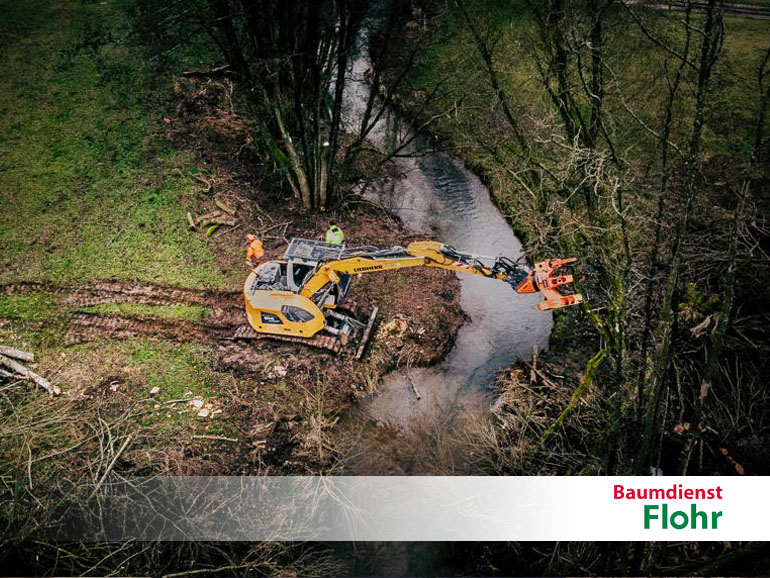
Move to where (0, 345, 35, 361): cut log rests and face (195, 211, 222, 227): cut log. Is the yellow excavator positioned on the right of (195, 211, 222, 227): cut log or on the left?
right

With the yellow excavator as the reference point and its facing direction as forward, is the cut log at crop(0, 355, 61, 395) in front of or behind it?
behind

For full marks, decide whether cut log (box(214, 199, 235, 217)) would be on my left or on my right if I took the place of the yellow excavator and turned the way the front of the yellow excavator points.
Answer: on my left

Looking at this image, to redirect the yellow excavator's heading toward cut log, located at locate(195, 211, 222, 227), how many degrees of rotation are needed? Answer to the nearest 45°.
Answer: approximately 135° to its left

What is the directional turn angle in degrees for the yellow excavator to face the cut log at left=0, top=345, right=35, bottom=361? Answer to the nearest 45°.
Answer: approximately 180°

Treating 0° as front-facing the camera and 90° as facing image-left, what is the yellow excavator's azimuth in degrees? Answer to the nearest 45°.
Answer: approximately 270°
